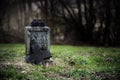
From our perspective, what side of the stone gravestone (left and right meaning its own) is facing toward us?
front
